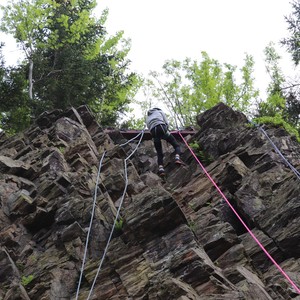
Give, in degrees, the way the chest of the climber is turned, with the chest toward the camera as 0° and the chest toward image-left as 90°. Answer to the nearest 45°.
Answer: approximately 180°

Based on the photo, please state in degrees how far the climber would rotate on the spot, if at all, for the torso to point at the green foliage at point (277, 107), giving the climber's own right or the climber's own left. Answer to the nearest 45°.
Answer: approximately 45° to the climber's own right

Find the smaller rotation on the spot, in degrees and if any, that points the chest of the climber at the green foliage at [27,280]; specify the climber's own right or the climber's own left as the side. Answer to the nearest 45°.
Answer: approximately 135° to the climber's own left
